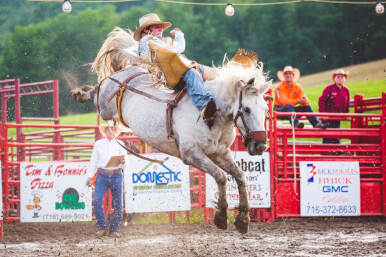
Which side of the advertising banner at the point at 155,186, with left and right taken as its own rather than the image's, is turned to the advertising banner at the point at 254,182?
left

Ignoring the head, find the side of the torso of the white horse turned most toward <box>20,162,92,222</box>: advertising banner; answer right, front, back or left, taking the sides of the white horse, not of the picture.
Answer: back

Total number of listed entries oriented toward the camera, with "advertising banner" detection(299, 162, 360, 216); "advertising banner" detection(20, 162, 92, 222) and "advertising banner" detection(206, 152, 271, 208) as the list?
3

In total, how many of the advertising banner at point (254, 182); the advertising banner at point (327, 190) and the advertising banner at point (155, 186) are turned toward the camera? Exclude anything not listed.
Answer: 3

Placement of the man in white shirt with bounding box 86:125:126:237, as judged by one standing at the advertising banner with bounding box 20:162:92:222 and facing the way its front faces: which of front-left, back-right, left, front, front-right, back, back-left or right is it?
front-left

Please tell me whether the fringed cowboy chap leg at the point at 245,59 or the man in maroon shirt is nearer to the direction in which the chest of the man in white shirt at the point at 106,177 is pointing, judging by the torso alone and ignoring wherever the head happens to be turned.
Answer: the fringed cowboy chap leg

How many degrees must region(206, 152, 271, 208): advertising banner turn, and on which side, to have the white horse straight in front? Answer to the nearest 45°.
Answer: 0° — it already faces it

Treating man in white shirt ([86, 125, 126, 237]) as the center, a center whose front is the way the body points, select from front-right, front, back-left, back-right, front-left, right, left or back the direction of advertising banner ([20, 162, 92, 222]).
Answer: back-right

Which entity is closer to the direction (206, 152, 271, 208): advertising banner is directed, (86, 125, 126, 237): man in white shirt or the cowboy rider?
the cowboy rider
